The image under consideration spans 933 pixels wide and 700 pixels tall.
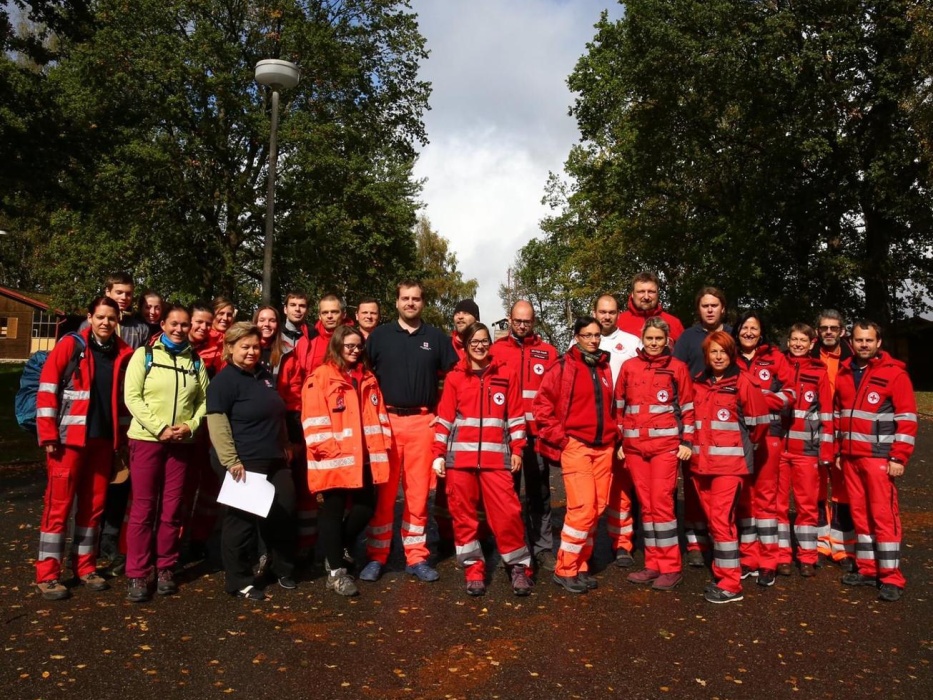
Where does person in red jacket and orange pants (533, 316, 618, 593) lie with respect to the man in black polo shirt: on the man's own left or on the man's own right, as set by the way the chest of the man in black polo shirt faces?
on the man's own left

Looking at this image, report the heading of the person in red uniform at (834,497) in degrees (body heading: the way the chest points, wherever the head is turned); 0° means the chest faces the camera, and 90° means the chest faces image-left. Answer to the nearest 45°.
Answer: approximately 0°

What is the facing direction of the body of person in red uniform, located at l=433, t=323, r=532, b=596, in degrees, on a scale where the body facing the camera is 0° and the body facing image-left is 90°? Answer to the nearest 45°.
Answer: approximately 0°
